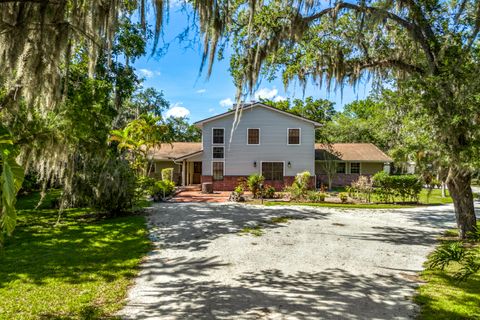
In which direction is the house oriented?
toward the camera

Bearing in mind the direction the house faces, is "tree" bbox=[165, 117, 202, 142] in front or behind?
behind

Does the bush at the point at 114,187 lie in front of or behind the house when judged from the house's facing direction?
in front

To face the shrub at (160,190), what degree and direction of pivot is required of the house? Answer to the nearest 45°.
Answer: approximately 45° to its right

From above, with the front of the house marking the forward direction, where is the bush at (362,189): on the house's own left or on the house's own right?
on the house's own left

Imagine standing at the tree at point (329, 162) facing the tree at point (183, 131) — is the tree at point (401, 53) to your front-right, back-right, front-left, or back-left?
back-left

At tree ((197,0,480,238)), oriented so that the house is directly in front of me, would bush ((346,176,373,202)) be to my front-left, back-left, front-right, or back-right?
front-right

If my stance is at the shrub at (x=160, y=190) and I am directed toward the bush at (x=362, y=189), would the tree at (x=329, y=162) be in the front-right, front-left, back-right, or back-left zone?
front-left

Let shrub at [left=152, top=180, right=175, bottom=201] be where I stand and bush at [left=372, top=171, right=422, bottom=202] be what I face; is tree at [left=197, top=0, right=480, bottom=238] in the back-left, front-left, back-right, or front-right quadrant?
front-right
